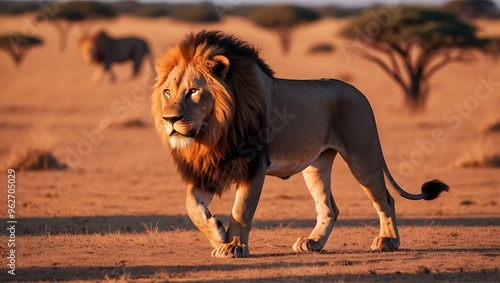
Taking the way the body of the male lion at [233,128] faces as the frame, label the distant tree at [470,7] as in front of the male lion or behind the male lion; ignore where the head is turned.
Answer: behind

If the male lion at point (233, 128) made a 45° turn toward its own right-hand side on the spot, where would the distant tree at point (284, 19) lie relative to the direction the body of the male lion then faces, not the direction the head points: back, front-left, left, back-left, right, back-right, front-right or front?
right

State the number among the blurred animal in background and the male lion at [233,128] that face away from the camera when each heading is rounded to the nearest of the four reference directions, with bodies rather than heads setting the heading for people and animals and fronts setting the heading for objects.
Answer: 0

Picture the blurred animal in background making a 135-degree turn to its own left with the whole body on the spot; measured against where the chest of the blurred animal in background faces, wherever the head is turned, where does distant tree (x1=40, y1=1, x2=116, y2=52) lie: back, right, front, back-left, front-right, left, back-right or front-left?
back-left

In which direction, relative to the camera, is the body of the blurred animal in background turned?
to the viewer's left

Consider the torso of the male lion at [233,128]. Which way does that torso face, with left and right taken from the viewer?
facing the viewer and to the left of the viewer

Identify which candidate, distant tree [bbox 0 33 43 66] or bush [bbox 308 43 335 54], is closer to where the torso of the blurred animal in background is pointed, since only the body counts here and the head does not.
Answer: the distant tree

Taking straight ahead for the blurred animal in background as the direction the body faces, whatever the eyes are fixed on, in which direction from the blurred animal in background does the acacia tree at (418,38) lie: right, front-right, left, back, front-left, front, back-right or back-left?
back-left

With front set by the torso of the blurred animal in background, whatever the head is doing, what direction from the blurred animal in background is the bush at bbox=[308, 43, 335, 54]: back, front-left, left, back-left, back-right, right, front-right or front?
back-right

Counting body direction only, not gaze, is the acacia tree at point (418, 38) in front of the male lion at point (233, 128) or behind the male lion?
behind
